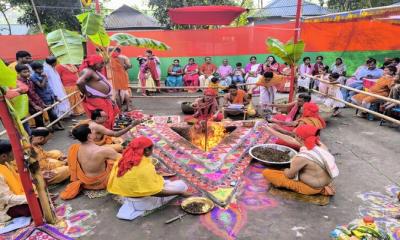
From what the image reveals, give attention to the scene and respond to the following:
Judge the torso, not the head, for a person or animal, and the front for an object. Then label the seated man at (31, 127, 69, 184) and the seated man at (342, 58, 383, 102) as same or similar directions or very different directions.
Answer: very different directions

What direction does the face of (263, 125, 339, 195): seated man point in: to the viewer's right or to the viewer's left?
to the viewer's left

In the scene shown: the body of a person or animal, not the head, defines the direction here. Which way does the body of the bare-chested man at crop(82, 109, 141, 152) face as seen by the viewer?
to the viewer's right

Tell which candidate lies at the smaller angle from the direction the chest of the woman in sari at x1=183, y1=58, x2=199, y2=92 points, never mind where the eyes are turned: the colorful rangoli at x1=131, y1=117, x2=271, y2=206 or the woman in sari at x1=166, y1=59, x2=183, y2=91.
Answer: the colorful rangoli

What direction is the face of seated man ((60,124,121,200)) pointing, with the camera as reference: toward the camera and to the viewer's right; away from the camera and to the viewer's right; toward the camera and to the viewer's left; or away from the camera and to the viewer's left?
away from the camera and to the viewer's right

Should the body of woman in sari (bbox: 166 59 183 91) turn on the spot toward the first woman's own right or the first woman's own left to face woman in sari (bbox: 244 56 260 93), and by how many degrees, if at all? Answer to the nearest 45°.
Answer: approximately 90° to the first woman's own left

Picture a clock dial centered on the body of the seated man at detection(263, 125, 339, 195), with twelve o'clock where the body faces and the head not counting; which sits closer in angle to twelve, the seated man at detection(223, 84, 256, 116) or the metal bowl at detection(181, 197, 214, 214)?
the seated man

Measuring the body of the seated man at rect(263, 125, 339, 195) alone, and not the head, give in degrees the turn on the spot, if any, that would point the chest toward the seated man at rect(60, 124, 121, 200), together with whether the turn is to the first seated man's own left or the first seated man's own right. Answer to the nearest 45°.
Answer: approximately 45° to the first seated man's own left

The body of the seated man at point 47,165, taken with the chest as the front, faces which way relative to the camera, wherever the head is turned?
to the viewer's right

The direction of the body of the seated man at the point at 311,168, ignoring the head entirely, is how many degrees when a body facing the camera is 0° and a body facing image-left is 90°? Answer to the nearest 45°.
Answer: approximately 135°

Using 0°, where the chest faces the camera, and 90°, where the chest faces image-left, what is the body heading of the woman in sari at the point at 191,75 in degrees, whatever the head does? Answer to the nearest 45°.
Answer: approximately 0°
